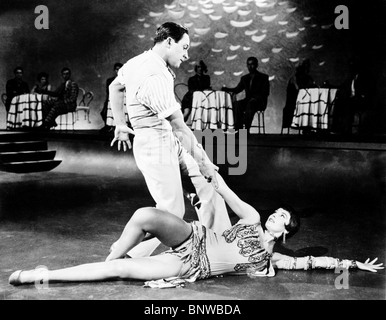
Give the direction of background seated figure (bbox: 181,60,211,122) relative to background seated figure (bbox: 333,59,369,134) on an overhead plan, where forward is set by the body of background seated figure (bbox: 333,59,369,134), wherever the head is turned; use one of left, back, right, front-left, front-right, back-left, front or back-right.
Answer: front-right

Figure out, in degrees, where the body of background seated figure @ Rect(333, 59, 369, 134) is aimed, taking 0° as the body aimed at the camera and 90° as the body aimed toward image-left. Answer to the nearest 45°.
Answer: approximately 45°

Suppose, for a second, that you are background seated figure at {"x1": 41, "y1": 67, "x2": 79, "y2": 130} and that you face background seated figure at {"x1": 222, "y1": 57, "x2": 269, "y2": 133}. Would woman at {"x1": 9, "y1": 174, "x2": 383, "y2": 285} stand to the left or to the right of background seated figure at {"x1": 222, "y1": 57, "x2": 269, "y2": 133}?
right

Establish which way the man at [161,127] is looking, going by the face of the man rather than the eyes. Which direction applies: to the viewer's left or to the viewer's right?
to the viewer's right

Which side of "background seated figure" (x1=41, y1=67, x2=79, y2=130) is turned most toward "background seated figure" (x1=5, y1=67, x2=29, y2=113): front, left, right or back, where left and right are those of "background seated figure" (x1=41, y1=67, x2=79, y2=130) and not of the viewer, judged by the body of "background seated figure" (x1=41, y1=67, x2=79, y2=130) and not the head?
right

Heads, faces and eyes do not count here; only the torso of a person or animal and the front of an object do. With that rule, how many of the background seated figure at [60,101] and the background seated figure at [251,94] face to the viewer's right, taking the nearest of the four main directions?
0

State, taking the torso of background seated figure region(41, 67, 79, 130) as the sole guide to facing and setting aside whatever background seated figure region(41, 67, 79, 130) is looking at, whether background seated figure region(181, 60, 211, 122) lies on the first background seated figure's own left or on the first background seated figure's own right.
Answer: on the first background seated figure's own left

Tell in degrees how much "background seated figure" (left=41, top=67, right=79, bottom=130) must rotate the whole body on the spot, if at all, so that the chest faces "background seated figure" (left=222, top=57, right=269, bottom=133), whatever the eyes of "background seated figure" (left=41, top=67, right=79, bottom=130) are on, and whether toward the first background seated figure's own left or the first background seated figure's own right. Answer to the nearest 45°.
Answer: approximately 90° to the first background seated figure's own left

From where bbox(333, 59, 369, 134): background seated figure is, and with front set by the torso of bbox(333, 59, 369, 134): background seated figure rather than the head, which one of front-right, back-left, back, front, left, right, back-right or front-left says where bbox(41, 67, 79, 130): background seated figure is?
front-right

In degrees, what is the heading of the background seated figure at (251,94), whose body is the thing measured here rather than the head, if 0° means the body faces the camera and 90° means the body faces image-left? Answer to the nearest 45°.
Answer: approximately 45°

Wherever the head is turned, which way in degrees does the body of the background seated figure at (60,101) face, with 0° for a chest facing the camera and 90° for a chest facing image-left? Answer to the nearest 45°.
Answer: approximately 45°

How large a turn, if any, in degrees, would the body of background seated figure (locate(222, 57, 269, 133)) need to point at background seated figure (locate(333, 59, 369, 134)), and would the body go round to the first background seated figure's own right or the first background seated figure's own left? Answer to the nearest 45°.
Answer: approximately 90° to the first background seated figure's own left
